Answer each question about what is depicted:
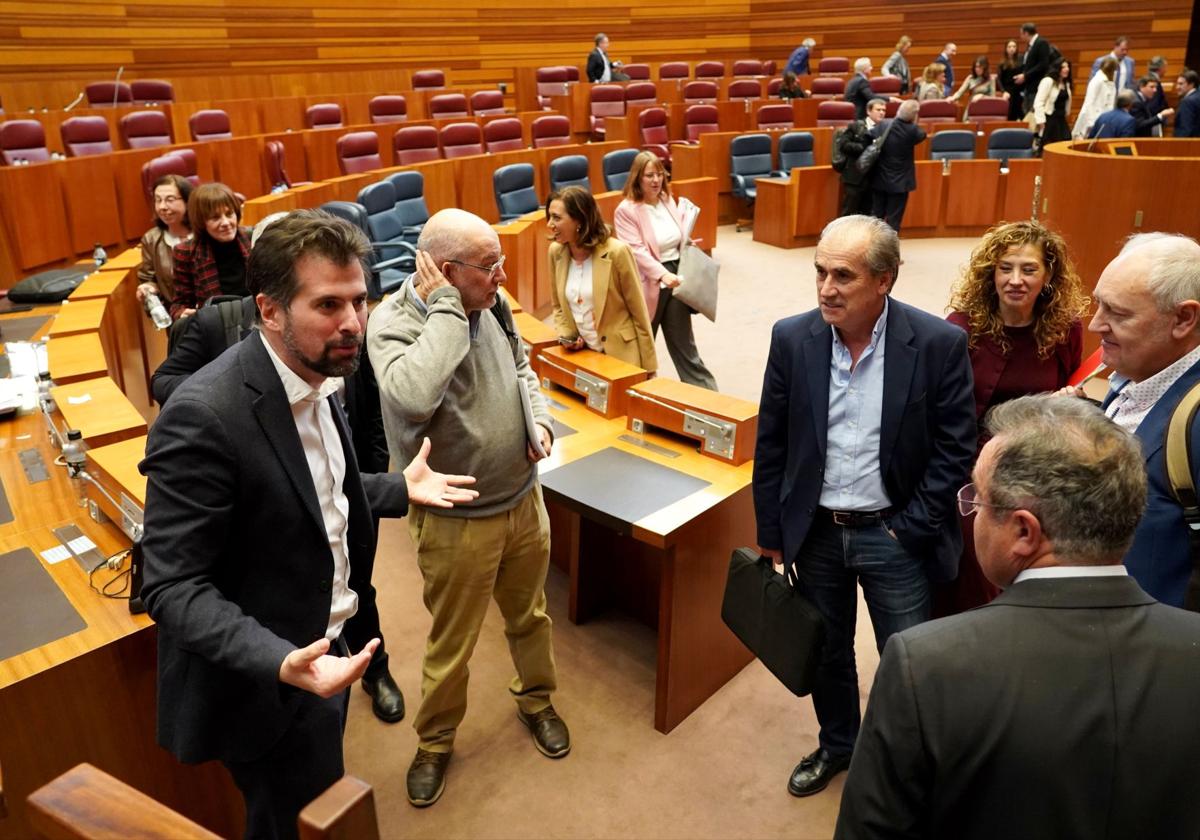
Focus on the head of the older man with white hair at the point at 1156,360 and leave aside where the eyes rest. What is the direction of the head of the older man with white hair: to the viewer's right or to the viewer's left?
to the viewer's left

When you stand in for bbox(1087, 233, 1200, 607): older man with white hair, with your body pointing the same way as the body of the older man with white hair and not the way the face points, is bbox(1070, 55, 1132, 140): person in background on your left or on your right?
on your right

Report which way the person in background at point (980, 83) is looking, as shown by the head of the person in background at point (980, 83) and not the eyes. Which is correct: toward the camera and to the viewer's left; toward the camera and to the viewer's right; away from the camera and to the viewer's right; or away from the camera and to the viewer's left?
toward the camera and to the viewer's left

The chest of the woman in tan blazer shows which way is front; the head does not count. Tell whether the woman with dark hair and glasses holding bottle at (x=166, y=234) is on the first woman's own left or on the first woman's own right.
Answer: on the first woman's own right

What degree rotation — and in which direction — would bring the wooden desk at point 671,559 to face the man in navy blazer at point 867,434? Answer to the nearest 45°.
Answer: approximately 90° to its left

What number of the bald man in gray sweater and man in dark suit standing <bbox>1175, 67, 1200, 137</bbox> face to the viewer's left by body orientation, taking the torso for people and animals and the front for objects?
1

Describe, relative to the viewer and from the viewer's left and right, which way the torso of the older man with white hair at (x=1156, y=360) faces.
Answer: facing the viewer and to the left of the viewer

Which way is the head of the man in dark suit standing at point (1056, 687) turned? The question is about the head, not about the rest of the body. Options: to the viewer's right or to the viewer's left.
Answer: to the viewer's left

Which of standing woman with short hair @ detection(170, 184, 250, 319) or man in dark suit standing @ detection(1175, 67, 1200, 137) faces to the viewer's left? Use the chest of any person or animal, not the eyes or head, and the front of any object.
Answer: the man in dark suit standing

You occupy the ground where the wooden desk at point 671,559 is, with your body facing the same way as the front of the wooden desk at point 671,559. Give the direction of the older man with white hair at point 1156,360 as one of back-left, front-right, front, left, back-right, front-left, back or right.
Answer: left

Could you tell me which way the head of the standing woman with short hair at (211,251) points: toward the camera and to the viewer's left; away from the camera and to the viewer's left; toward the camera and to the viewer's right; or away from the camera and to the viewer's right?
toward the camera and to the viewer's right

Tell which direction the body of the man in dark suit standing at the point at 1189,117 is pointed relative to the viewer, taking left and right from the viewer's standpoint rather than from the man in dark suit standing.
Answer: facing to the left of the viewer
